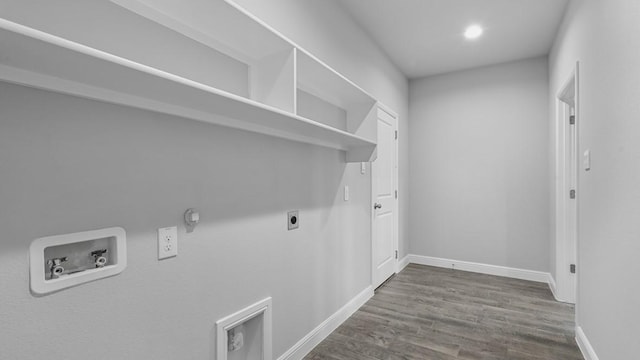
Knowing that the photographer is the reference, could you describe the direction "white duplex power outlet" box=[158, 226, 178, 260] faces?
facing the viewer and to the right of the viewer

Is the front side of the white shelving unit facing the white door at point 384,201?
no

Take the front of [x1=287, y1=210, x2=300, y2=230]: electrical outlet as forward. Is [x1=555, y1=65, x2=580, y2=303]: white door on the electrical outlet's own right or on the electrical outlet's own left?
on the electrical outlet's own left

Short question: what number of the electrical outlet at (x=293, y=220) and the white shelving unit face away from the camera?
0

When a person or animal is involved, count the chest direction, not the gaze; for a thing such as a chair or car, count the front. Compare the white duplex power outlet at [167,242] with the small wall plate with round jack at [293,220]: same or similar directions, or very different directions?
same or similar directions

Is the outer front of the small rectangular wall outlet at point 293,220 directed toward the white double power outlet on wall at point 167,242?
no

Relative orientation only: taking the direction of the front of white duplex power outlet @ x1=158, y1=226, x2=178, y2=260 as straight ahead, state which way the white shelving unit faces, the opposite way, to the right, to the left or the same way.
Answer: the same way

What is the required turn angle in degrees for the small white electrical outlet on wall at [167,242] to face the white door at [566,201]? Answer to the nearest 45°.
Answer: approximately 45° to its left

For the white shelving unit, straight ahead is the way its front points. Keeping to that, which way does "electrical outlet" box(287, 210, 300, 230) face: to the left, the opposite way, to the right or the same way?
the same way

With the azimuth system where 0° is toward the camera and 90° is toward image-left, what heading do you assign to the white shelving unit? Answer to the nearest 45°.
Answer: approximately 315°

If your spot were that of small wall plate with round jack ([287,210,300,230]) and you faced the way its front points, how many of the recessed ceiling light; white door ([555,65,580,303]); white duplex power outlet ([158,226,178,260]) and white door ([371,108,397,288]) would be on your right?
1

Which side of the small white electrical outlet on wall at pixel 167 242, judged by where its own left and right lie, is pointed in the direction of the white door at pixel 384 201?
left

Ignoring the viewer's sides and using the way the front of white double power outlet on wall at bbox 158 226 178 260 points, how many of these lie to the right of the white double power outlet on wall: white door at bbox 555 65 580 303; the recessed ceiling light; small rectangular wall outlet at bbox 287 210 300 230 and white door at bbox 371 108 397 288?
0

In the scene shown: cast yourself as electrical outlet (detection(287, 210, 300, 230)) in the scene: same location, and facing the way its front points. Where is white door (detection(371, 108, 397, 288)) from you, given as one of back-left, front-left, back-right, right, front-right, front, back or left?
left
